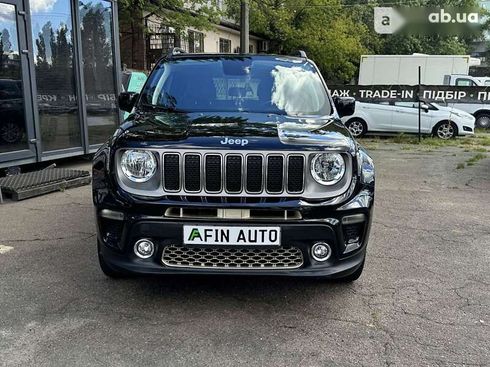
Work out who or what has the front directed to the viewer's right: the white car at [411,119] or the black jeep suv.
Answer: the white car

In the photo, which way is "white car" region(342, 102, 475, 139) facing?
to the viewer's right

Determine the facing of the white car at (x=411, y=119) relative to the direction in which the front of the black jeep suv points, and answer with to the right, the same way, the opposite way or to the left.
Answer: to the left

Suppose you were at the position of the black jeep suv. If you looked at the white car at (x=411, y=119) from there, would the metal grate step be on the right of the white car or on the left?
left

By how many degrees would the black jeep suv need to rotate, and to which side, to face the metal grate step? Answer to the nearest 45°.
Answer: approximately 135° to its right

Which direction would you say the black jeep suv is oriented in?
toward the camera

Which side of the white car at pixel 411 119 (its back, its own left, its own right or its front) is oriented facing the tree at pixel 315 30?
left

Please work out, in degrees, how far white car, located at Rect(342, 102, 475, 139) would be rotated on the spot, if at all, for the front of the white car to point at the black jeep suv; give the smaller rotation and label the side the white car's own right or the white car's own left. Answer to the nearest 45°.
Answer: approximately 90° to the white car's own right

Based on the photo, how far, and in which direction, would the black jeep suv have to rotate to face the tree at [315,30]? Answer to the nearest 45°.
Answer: approximately 180°

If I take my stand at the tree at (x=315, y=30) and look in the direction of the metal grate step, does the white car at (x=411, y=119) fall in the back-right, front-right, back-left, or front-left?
front-left

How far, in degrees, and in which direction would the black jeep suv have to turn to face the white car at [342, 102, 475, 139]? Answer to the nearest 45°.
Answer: approximately 135° to its left

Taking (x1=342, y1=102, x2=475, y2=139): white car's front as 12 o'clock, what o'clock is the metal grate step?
The metal grate step is roughly at 4 o'clock from the white car.

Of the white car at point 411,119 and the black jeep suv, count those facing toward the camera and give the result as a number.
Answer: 1
